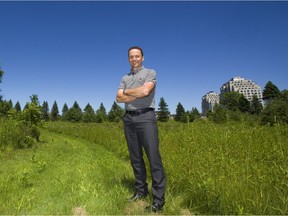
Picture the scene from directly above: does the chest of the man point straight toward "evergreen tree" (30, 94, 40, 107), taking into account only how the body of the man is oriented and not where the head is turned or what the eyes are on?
no

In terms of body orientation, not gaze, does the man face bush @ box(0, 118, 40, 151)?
no

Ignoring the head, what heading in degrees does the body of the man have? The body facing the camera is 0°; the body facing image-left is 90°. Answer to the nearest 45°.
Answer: approximately 45°

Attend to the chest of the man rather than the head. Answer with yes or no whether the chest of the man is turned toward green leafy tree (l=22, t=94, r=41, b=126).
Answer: no

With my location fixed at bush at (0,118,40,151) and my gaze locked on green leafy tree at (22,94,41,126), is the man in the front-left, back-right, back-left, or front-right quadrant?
back-right
